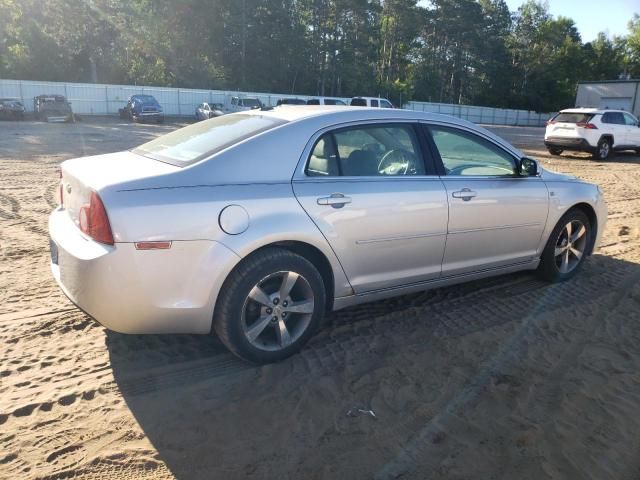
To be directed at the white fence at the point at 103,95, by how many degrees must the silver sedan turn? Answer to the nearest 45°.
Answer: approximately 90° to its left

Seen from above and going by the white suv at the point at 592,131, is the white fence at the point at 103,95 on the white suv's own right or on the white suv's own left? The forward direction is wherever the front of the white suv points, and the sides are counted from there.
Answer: on the white suv's own left

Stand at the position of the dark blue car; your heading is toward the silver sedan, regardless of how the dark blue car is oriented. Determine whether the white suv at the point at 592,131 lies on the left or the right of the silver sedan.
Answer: left

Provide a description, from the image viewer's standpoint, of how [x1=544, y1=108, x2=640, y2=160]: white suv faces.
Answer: facing away from the viewer and to the right of the viewer

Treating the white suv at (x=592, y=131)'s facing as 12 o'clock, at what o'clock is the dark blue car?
The dark blue car is roughly at 8 o'clock from the white suv.

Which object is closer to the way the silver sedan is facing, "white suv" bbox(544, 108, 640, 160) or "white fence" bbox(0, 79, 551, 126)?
the white suv

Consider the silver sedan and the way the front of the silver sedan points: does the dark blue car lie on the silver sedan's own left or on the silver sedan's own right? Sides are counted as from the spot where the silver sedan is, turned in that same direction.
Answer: on the silver sedan's own left

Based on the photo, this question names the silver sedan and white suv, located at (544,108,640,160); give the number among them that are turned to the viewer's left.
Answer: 0

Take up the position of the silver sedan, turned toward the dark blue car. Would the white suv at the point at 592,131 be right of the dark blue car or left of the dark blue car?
right

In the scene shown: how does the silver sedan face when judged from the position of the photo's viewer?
facing away from the viewer and to the right of the viewer
